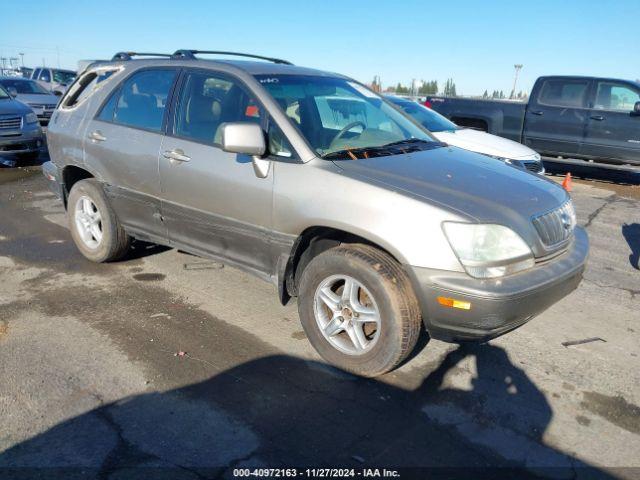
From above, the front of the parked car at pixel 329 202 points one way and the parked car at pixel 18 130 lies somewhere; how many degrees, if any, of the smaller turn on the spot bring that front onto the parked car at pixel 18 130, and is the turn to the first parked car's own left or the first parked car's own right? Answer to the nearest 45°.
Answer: approximately 180°

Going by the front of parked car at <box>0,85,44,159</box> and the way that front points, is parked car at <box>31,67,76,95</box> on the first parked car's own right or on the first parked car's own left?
on the first parked car's own left

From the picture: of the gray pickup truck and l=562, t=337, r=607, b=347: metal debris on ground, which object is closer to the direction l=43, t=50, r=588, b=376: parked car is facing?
the metal debris on ground

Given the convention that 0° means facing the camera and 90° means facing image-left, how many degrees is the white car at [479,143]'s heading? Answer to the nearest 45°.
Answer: approximately 315°

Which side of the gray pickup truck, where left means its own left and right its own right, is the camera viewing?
right

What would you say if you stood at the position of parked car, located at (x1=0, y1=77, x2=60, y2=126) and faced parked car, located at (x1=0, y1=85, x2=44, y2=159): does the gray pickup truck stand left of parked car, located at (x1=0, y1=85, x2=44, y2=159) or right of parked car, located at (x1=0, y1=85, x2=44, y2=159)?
left

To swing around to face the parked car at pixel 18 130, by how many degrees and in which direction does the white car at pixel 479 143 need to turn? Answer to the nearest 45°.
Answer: approximately 135° to its right

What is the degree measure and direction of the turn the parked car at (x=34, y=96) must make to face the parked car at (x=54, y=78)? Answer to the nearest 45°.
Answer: approximately 135° to its left

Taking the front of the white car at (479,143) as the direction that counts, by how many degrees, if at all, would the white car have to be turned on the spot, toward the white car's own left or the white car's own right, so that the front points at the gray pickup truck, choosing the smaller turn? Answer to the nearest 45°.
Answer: approximately 90° to the white car's own left
